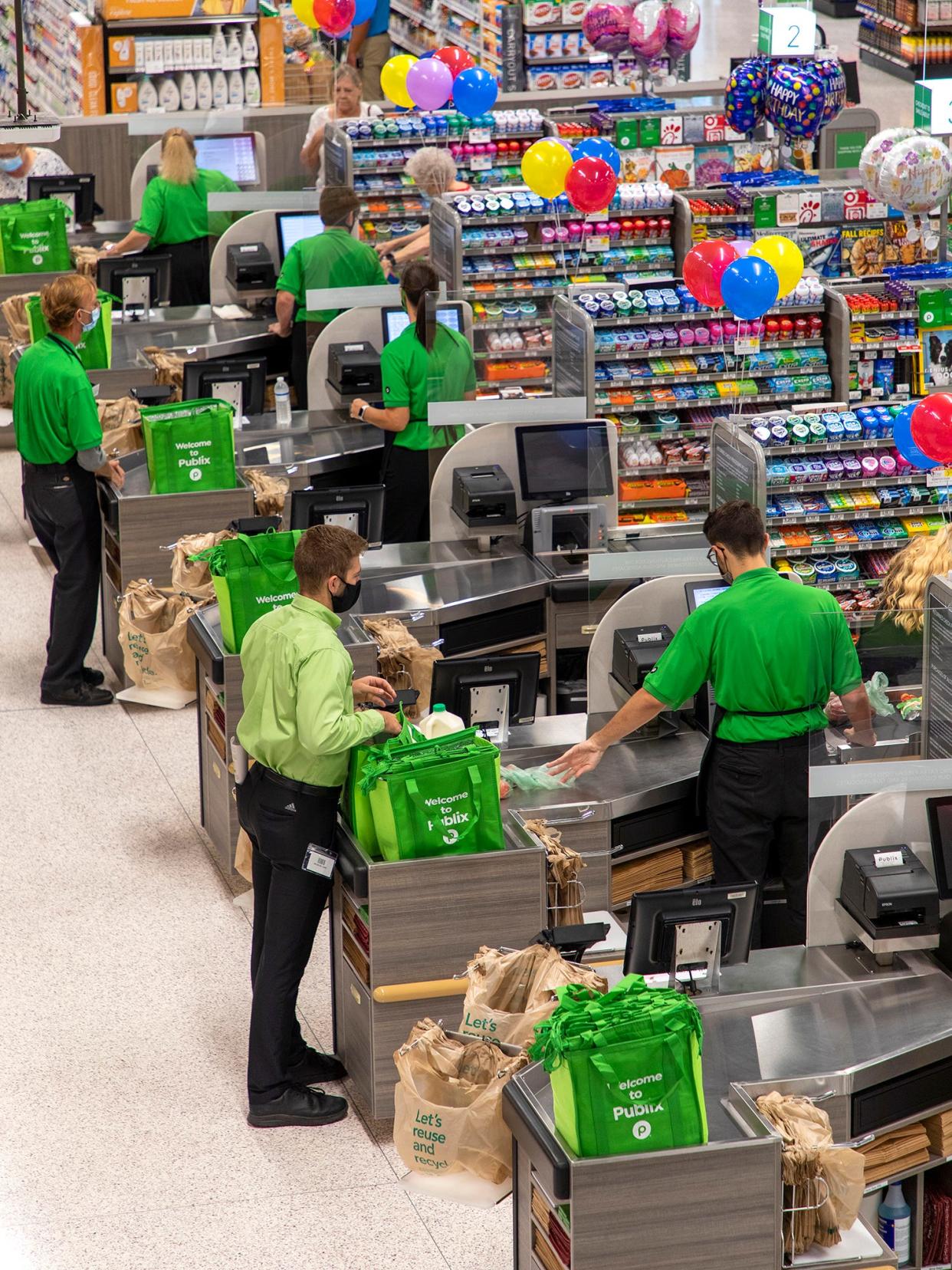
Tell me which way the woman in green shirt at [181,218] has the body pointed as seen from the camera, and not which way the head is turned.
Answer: away from the camera

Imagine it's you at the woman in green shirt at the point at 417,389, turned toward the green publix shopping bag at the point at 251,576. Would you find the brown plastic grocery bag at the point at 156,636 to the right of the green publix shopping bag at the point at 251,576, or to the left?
right

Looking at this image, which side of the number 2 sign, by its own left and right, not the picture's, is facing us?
front

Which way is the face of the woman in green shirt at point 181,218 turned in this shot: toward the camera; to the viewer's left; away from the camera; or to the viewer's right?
away from the camera

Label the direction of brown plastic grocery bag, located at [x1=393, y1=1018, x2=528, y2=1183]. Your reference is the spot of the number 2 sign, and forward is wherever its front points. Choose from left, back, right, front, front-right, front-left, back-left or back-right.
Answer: front

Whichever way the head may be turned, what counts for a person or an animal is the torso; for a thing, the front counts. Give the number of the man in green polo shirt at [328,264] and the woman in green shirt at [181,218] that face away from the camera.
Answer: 2

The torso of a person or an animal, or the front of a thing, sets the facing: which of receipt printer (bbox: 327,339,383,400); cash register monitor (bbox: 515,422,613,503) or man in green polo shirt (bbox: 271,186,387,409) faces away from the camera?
the man in green polo shirt

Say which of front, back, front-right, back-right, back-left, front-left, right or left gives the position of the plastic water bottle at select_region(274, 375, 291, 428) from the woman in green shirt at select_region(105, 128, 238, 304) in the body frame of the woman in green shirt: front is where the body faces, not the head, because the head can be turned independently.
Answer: back

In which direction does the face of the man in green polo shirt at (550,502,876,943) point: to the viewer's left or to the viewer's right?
to the viewer's left

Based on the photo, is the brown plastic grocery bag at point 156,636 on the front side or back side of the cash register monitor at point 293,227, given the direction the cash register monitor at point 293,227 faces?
on the front side

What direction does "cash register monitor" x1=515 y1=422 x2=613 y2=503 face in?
toward the camera

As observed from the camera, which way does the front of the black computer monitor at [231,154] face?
facing the viewer

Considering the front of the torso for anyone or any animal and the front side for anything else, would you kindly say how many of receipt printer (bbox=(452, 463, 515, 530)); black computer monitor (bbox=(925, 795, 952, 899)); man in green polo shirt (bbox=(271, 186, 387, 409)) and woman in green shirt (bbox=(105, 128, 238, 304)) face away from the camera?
2

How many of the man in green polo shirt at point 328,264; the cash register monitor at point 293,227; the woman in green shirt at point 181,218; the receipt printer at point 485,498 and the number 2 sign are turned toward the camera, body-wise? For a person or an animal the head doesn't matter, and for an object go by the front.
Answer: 3

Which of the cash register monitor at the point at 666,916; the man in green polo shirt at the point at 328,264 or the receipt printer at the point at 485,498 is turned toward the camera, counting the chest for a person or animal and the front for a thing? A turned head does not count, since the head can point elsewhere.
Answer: the receipt printer

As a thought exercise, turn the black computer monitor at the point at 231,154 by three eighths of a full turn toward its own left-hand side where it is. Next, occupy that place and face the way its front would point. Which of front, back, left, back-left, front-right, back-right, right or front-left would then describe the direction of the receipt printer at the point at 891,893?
back-right

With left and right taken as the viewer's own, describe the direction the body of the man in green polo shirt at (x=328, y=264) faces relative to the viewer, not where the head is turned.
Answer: facing away from the viewer
